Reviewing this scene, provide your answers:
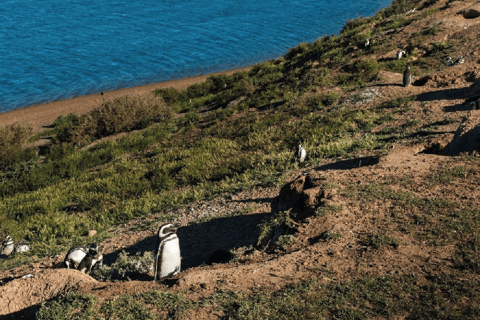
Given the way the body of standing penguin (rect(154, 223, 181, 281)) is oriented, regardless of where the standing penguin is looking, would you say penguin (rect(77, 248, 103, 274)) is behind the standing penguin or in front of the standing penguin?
behind

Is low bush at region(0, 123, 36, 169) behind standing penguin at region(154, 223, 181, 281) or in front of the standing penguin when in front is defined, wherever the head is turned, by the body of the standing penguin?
behind

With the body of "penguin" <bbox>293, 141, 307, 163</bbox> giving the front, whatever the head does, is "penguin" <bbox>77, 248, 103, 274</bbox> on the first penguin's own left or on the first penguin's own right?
on the first penguin's own right

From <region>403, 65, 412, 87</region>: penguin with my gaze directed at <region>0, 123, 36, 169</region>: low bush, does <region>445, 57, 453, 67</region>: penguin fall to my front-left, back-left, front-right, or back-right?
back-right

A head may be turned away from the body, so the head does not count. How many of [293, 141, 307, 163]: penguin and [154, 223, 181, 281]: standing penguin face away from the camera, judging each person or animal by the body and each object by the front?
0

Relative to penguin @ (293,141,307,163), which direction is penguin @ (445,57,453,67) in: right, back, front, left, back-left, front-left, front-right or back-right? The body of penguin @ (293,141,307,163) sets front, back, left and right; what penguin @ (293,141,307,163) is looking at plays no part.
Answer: left

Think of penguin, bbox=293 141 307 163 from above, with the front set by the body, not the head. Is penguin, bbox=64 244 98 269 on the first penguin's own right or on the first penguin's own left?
on the first penguin's own right

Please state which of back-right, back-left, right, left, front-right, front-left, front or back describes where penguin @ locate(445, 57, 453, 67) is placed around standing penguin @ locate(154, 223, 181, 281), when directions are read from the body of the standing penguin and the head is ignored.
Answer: left

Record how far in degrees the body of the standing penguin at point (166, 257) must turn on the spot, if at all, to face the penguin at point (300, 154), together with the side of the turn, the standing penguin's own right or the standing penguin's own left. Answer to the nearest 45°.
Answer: approximately 90° to the standing penguin's own left

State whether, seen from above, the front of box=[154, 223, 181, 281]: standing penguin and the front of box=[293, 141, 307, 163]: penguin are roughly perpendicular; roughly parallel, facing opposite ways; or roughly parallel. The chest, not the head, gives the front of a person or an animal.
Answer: roughly parallel

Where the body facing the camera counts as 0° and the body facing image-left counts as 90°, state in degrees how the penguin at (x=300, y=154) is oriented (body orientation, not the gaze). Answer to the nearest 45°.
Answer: approximately 315°
